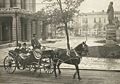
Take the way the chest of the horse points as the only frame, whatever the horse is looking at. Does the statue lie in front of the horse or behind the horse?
in front

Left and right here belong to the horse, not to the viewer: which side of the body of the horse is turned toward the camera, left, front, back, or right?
right

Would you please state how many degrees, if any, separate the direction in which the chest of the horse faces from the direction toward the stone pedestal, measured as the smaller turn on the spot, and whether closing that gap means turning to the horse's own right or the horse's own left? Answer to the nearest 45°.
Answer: approximately 45° to the horse's own left

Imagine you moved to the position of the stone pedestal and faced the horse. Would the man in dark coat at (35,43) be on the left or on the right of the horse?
right

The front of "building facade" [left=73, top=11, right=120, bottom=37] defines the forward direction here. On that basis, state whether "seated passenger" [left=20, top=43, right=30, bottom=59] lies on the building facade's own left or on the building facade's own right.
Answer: on the building facade's own right

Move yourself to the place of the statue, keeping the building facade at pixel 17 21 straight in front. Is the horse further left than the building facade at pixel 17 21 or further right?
left

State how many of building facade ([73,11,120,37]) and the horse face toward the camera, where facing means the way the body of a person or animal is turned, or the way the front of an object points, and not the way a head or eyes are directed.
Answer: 1

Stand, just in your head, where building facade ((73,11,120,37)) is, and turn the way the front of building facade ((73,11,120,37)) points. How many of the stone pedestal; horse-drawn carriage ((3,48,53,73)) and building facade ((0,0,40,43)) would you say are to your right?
2

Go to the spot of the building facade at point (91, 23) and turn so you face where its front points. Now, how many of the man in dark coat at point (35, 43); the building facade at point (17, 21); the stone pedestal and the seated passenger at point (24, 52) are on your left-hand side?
1

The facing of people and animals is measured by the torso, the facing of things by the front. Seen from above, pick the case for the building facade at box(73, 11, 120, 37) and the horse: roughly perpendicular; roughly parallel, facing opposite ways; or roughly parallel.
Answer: roughly perpendicular

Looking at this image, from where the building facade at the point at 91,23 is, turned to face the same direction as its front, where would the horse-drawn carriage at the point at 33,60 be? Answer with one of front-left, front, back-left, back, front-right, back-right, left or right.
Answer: front

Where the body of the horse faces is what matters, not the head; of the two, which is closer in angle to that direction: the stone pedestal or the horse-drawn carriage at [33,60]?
the stone pedestal
